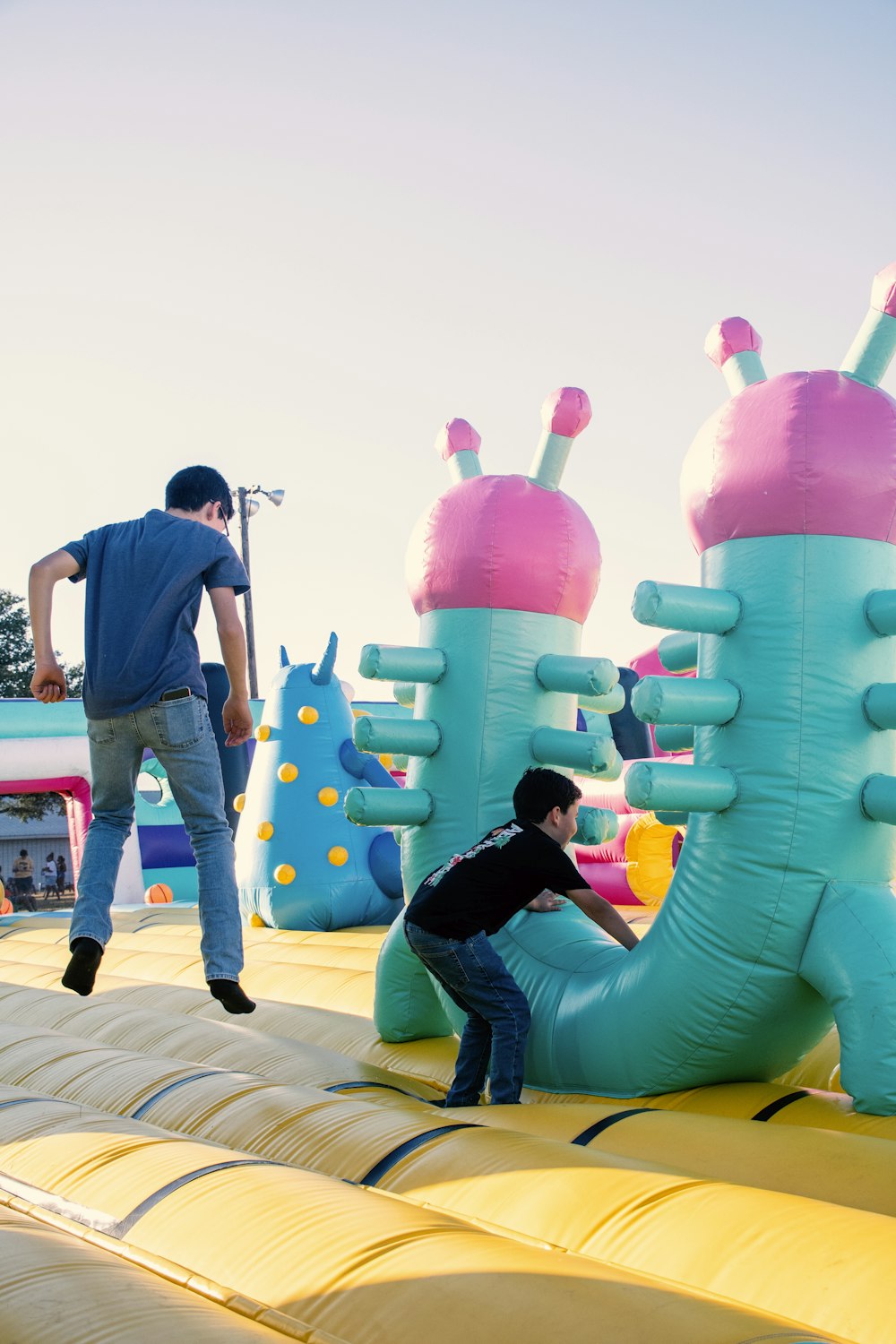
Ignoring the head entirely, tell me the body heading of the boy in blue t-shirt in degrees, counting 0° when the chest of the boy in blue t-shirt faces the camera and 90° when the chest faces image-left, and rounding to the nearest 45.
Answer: approximately 225°

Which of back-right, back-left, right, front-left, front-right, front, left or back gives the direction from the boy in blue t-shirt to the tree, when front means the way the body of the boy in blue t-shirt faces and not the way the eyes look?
front-left

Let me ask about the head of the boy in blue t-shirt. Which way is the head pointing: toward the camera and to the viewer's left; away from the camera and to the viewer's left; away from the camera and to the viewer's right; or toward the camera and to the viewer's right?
away from the camera and to the viewer's right

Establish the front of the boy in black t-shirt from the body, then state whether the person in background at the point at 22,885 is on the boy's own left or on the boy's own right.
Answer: on the boy's own left

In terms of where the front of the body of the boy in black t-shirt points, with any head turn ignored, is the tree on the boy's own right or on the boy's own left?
on the boy's own left

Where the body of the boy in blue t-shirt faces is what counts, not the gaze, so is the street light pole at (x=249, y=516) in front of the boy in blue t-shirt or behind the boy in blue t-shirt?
in front

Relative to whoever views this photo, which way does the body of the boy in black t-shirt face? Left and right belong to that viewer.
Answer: facing away from the viewer and to the right of the viewer

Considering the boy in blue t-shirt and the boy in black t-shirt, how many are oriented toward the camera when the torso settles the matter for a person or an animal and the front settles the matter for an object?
0
